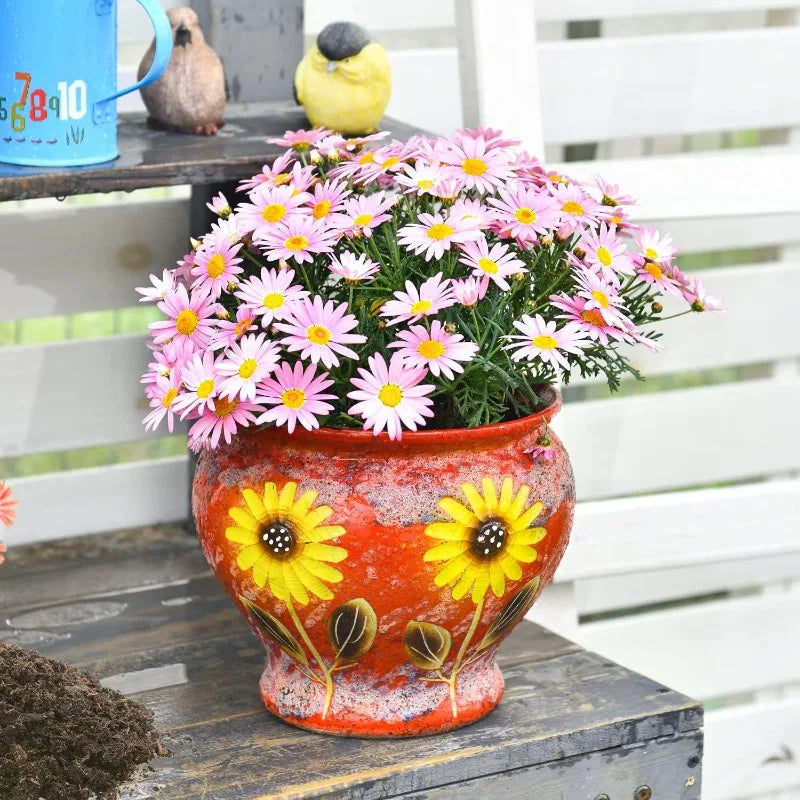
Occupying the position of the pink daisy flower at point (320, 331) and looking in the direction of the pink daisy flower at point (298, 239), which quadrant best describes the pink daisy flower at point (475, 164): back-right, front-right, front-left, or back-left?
front-right

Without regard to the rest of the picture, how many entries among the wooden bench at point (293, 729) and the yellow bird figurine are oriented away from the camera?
0

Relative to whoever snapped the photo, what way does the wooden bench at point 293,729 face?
facing the viewer and to the right of the viewer

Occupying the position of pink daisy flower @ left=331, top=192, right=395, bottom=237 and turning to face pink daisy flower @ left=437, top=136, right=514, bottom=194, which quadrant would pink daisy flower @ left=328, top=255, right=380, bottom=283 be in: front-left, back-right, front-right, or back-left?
back-right

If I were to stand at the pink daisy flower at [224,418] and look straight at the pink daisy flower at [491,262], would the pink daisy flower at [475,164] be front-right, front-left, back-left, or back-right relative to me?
front-left

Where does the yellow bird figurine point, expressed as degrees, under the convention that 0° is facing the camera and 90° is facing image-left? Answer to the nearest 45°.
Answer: approximately 45°
